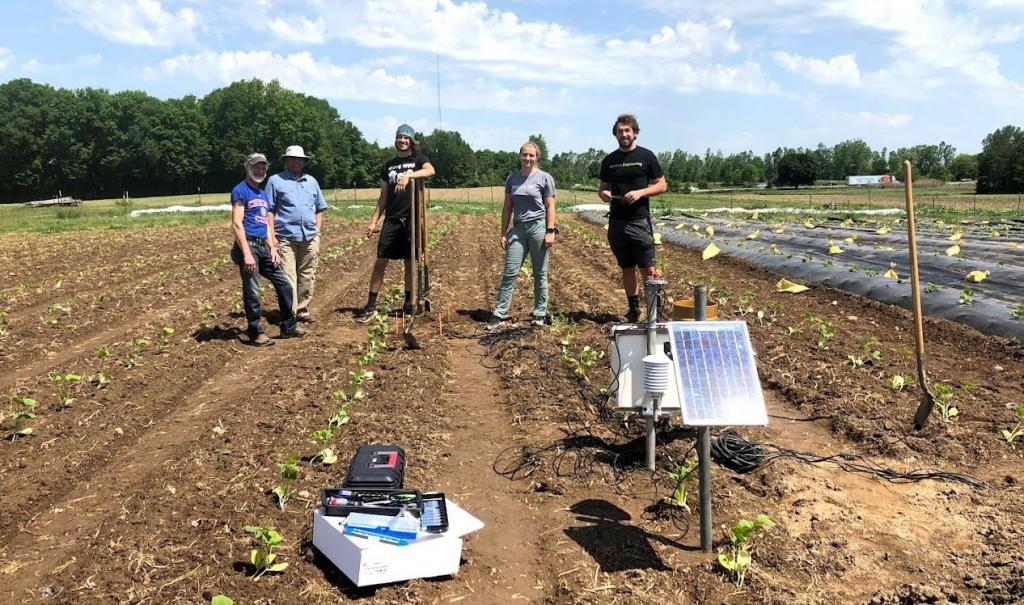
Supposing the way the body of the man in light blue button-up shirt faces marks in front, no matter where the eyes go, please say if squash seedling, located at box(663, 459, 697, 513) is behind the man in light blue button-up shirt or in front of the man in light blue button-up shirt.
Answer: in front

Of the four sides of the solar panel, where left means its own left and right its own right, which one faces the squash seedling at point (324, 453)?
right

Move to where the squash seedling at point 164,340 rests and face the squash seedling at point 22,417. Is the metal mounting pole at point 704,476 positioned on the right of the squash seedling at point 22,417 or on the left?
left

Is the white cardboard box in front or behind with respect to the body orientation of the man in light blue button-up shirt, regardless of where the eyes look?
in front

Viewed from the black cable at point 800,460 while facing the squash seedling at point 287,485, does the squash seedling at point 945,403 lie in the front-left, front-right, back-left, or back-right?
back-right

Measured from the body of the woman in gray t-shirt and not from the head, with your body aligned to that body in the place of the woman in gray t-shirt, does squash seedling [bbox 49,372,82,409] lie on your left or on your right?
on your right

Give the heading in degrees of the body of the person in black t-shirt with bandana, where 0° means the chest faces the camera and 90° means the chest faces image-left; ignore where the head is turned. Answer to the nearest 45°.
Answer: approximately 0°

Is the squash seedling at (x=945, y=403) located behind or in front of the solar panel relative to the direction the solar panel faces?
behind

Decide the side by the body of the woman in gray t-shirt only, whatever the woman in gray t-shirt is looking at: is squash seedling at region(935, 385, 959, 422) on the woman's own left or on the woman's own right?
on the woman's own left

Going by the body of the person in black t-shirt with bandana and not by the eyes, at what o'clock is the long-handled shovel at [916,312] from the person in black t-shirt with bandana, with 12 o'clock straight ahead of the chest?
The long-handled shovel is roughly at 11 o'clock from the person in black t-shirt with bandana.

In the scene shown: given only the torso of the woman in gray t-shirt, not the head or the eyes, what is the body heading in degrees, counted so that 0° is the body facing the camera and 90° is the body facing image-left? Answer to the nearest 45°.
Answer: approximately 0°
